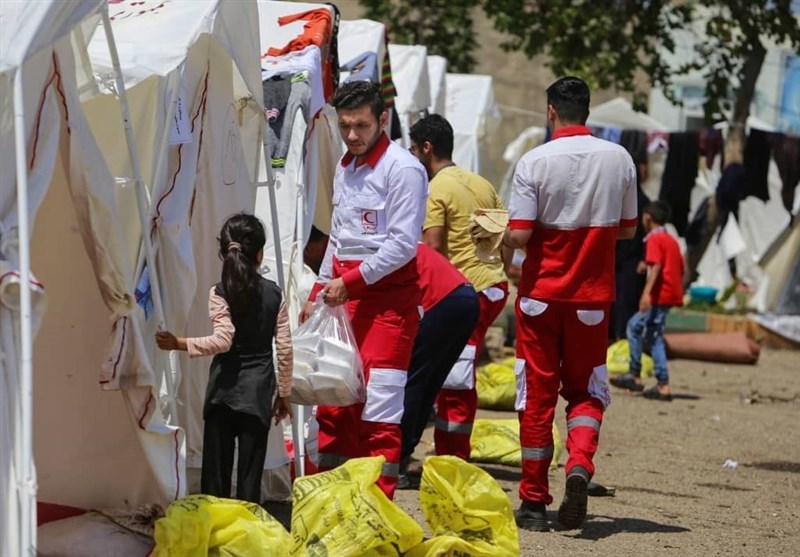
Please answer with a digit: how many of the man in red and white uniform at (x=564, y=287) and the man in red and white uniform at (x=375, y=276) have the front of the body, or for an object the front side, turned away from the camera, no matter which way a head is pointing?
1

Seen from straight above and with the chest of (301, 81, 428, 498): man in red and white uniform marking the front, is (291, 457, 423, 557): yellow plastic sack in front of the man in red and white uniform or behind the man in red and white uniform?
in front

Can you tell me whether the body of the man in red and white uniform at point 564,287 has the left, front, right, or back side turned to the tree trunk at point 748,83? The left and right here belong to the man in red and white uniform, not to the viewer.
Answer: front

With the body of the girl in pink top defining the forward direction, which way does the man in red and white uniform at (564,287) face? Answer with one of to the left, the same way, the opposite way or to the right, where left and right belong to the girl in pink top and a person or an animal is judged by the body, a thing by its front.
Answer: the same way

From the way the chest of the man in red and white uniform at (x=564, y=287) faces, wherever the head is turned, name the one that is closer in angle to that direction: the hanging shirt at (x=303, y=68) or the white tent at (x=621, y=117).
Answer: the white tent

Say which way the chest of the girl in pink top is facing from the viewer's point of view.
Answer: away from the camera

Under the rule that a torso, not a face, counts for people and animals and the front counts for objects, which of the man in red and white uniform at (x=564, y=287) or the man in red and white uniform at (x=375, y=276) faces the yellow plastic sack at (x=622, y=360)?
the man in red and white uniform at (x=564, y=287)

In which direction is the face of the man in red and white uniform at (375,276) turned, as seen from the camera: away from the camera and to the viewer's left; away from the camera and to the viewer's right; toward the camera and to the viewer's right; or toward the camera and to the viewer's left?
toward the camera and to the viewer's left

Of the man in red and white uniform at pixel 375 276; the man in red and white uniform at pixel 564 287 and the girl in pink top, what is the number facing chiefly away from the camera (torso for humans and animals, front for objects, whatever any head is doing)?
2

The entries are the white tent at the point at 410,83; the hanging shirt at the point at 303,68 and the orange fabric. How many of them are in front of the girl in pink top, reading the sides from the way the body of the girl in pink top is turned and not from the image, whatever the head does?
3

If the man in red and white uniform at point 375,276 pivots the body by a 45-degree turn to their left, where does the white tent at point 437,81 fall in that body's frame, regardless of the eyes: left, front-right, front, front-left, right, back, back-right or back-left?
back

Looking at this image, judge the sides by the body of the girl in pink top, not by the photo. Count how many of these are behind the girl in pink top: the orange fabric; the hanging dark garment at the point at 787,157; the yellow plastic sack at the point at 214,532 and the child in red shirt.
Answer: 1

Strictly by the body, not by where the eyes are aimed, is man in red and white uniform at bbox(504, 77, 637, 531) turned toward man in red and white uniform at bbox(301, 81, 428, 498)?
no

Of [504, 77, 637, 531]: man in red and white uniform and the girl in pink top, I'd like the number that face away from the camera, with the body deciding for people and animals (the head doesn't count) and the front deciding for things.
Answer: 2

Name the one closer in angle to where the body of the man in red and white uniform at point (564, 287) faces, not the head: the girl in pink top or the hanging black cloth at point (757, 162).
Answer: the hanging black cloth

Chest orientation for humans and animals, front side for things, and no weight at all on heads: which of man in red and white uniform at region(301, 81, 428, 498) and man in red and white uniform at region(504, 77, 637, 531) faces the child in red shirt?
man in red and white uniform at region(504, 77, 637, 531)

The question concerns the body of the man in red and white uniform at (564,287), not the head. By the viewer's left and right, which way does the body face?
facing away from the viewer

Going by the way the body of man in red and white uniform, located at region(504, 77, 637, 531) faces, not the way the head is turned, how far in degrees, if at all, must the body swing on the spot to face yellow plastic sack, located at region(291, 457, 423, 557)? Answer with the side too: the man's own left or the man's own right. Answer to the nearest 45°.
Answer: approximately 135° to the man's own left

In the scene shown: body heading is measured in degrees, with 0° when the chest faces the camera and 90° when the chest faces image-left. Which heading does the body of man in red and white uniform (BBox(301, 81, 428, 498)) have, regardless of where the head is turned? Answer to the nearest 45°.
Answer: approximately 45°

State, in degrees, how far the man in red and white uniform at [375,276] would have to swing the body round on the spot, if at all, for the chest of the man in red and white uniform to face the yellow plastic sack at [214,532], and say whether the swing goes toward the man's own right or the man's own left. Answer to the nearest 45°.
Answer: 0° — they already face it

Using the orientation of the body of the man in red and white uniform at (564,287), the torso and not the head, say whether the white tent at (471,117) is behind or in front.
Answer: in front
